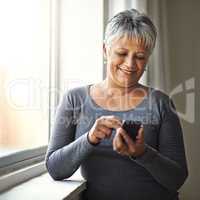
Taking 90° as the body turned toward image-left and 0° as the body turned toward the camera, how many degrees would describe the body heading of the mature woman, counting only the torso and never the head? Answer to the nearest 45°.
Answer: approximately 0°

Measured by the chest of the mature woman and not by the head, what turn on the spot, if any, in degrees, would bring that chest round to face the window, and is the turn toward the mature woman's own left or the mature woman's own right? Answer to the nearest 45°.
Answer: approximately 135° to the mature woman's own right
